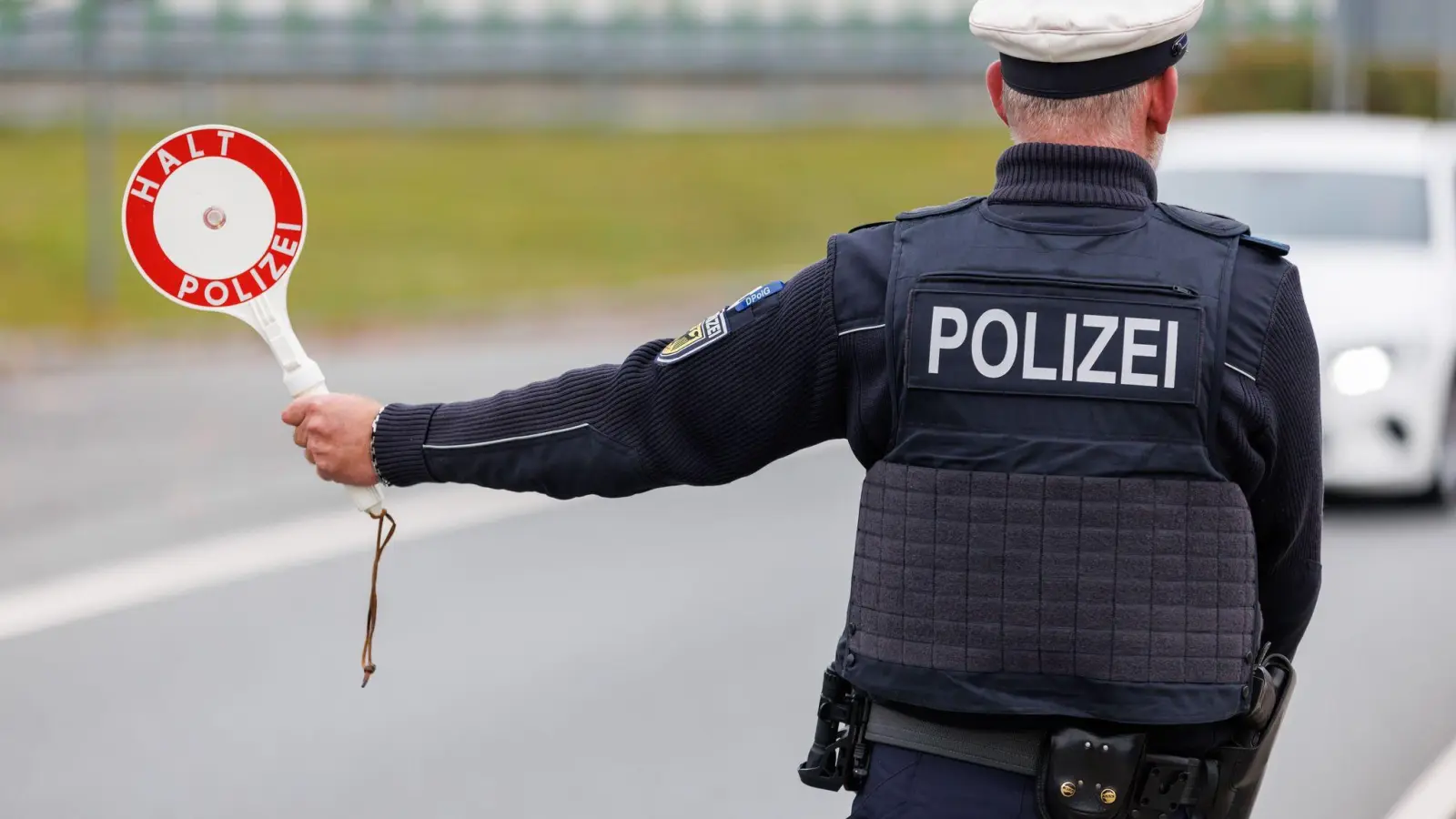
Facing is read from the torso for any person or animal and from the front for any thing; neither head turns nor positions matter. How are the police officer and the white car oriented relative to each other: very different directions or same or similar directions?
very different directions

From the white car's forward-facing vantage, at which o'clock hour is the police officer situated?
The police officer is roughly at 12 o'clock from the white car.

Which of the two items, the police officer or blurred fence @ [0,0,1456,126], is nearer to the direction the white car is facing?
the police officer

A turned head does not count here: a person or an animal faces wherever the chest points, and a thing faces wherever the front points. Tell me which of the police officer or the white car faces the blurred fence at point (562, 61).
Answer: the police officer

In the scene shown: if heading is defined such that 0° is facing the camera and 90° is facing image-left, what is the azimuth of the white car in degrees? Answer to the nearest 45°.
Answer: approximately 0°

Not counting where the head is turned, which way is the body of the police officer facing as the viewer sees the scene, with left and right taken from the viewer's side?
facing away from the viewer

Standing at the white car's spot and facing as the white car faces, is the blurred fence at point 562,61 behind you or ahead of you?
behind

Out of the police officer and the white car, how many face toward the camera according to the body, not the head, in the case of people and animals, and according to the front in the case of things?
1
